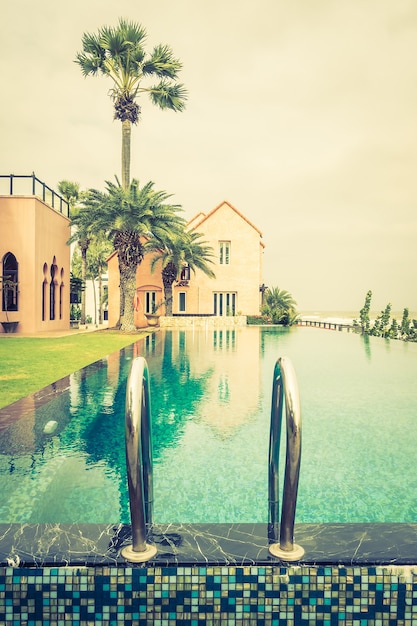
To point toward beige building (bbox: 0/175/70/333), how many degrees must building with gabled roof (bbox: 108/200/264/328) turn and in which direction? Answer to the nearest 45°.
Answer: approximately 45° to its right

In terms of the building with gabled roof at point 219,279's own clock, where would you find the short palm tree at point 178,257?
The short palm tree is roughly at 1 o'clock from the building with gabled roof.

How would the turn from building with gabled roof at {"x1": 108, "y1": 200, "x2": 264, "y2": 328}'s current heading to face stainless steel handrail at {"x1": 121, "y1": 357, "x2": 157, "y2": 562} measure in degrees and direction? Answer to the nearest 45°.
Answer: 0° — it already faces it

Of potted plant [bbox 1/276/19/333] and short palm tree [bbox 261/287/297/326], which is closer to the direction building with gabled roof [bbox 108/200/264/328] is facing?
the potted plant

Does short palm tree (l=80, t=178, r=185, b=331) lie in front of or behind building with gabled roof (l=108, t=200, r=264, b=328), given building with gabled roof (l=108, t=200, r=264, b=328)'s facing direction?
in front

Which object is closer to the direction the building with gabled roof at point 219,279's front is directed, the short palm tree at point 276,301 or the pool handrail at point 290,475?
the pool handrail

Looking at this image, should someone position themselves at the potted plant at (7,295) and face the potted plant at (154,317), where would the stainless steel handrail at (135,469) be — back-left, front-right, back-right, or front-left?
back-right

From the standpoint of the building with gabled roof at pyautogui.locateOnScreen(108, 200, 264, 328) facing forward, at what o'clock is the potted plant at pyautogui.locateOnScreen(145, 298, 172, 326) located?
The potted plant is roughly at 2 o'clock from the building with gabled roof.

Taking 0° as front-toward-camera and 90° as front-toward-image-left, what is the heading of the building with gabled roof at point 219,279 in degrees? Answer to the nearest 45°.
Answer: approximately 0°

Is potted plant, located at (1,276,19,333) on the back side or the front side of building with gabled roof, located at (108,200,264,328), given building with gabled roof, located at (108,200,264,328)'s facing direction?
on the front side

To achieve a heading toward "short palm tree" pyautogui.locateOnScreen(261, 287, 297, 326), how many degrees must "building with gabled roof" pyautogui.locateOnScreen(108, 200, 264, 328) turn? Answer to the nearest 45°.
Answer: approximately 135° to its left

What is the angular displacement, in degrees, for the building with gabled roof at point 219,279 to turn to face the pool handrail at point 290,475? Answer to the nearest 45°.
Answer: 0° — it already faces it
